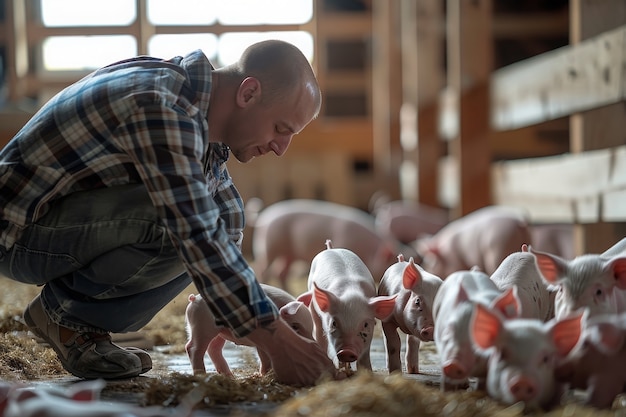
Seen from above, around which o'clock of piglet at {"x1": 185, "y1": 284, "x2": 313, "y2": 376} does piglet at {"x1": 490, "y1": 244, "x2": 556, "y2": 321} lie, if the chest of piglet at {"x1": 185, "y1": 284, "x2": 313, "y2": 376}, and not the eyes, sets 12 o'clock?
piglet at {"x1": 490, "y1": 244, "x2": 556, "y2": 321} is roughly at 12 o'clock from piglet at {"x1": 185, "y1": 284, "x2": 313, "y2": 376}.

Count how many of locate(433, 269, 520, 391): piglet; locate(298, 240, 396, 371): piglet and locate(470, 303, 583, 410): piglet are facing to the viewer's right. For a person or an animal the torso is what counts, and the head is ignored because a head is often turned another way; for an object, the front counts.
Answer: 0

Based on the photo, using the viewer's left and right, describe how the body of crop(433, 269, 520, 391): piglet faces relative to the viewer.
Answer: facing the viewer

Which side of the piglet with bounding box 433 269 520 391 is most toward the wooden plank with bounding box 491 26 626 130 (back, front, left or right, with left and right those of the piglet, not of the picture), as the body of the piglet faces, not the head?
back

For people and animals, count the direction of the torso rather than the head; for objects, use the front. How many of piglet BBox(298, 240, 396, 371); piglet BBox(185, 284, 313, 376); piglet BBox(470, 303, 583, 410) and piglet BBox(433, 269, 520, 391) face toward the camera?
3

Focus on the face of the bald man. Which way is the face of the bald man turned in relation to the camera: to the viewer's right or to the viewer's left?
to the viewer's right

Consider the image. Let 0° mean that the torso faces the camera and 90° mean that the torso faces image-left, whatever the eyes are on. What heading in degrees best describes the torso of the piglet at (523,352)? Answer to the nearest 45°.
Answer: approximately 0°

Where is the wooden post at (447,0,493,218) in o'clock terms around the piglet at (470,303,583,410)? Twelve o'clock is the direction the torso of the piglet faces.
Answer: The wooden post is roughly at 6 o'clock from the piglet.

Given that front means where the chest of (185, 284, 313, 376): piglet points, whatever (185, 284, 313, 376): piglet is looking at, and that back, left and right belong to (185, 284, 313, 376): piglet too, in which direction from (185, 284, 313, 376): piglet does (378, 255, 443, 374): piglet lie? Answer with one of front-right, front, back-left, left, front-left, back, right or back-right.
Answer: front

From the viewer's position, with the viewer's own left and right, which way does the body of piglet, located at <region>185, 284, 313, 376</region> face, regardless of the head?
facing to the right of the viewer

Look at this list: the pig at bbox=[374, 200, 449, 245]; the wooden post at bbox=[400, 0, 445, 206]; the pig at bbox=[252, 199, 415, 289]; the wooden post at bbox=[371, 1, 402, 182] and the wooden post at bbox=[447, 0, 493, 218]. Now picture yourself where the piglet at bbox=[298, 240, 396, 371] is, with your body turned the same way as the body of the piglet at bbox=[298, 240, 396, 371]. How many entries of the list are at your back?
5

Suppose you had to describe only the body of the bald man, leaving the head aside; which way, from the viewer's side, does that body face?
to the viewer's right

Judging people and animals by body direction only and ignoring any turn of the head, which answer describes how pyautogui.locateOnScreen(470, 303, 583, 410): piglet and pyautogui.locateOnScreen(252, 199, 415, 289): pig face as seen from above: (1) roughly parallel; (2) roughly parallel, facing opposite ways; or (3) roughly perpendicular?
roughly perpendicular
